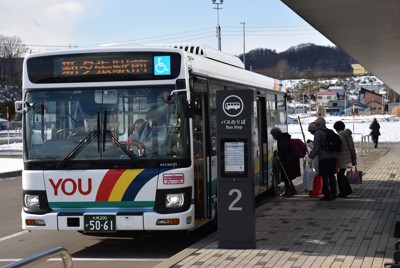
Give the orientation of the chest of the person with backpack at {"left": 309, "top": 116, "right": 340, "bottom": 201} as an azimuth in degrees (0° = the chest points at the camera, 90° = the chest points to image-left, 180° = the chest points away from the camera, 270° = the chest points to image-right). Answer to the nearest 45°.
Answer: approximately 90°

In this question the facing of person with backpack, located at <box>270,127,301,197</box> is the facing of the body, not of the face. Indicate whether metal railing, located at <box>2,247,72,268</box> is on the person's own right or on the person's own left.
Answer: on the person's own left

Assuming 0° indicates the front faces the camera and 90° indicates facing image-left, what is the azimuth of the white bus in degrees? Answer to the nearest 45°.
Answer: approximately 45°

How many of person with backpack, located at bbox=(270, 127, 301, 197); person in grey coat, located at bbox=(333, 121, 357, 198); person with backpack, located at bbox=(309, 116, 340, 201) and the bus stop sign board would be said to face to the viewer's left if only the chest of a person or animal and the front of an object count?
3

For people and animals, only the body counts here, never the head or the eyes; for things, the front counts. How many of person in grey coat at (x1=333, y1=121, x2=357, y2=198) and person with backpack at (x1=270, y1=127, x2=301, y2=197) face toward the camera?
0

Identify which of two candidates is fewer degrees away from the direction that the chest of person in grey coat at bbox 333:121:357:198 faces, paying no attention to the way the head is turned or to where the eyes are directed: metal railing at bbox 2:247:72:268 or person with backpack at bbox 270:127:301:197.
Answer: the person with backpack

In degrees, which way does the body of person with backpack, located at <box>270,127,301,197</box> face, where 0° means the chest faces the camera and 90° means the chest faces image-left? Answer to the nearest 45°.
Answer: approximately 90°

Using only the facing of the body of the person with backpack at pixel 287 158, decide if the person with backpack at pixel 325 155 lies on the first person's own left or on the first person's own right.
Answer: on the first person's own left

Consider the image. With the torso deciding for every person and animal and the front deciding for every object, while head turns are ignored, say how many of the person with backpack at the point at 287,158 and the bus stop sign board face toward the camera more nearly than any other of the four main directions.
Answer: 1

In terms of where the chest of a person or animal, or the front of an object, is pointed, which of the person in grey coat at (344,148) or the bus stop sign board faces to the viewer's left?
the person in grey coat

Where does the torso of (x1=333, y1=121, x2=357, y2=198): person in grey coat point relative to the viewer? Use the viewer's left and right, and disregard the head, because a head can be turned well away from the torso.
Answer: facing to the left of the viewer

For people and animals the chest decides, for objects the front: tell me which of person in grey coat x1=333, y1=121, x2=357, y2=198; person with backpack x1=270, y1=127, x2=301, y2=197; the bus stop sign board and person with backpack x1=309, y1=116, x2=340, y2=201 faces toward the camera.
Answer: the bus stop sign board

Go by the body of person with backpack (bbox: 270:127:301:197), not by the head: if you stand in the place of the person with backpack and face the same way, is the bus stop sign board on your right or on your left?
on your left
